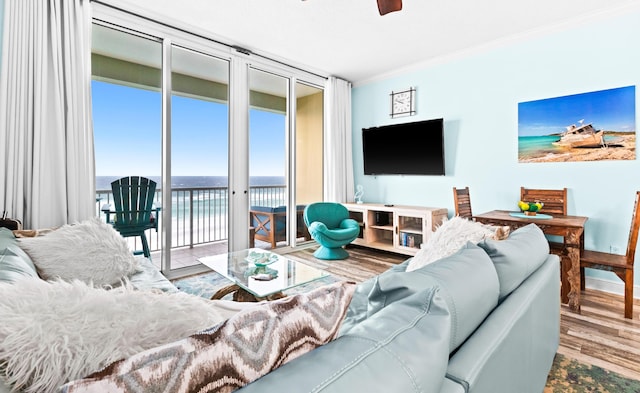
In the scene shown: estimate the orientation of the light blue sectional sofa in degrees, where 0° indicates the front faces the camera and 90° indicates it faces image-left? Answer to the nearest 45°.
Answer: approximately 135°

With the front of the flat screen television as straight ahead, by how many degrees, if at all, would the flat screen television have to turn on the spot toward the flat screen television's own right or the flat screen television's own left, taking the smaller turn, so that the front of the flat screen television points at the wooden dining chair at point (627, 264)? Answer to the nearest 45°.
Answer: approximately 90° to the flat screen television's own left

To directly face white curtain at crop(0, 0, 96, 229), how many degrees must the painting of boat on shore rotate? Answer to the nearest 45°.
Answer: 0° — it already faces it

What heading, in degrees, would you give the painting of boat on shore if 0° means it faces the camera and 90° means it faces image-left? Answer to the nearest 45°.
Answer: approximately 45°

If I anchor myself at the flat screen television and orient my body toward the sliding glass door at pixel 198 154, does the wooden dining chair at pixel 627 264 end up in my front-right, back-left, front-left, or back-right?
back-left

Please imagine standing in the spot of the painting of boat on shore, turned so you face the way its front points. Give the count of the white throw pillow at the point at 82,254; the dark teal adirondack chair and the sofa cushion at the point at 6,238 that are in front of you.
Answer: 3

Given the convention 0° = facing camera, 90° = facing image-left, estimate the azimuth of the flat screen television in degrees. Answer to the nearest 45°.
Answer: approximately 45°

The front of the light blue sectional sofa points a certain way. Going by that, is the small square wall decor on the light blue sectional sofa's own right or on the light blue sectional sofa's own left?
on the light blue sectional sofa's own right

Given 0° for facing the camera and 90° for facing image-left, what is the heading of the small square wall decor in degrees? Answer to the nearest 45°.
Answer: approximately 45°
